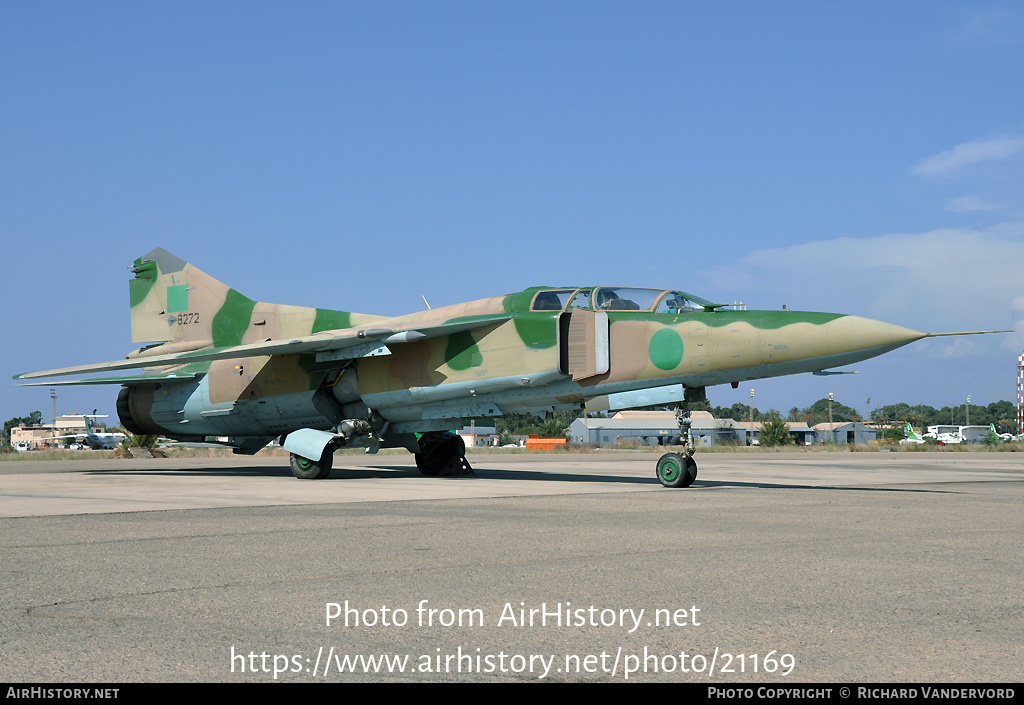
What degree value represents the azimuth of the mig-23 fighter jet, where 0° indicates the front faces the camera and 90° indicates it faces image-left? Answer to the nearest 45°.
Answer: approximately 315°
